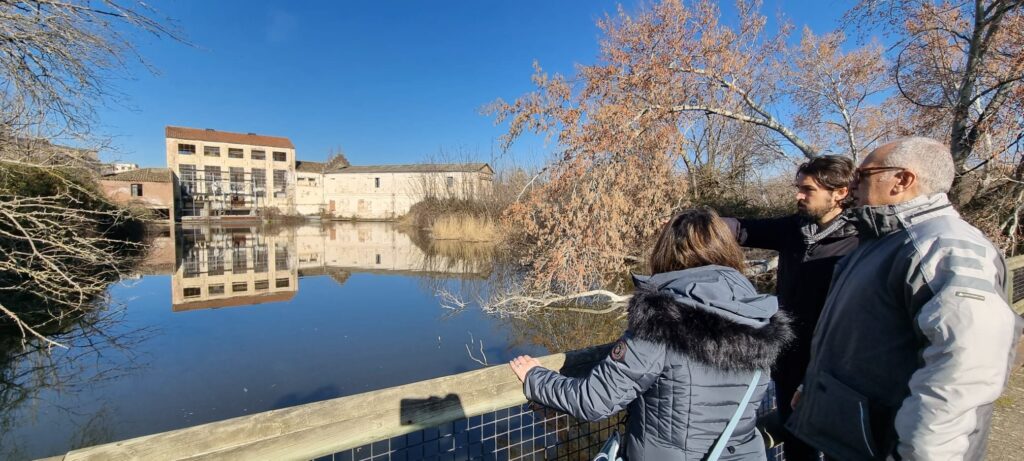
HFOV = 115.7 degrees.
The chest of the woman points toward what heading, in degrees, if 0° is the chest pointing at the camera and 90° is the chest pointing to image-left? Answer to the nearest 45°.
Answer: approximately 135°

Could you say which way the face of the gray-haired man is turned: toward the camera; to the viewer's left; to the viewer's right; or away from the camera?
to the viewer's left

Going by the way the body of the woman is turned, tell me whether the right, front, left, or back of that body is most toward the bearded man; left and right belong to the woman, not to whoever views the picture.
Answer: right

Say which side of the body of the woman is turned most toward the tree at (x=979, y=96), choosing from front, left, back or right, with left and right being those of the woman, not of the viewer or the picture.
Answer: right

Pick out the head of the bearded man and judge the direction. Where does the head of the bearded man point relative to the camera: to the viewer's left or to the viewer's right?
to the viewer's left

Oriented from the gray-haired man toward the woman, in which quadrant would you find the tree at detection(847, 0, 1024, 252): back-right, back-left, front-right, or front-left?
back-right

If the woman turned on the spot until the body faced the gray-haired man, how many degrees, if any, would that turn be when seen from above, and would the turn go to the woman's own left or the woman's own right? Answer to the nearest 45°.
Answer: approximately 135° to the woman's own right

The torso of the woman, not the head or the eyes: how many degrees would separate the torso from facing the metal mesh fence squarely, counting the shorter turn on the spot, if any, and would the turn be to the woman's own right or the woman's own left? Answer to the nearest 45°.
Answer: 0° — they already face it

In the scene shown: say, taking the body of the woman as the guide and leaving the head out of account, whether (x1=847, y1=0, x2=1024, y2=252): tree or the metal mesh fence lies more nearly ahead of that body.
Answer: the metal mesh fence

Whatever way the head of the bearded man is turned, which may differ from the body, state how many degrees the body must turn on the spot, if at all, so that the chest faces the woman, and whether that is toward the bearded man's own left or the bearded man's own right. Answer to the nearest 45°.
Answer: approximately 45° to the bearded man's own left

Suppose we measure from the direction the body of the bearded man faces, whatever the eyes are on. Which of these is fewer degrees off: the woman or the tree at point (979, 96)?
the woman
